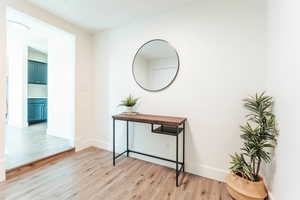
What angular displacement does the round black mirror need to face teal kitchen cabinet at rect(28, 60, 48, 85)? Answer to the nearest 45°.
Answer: approximately 90° to its right

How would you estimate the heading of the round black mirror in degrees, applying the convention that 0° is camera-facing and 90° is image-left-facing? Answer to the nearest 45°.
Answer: approximately 45°

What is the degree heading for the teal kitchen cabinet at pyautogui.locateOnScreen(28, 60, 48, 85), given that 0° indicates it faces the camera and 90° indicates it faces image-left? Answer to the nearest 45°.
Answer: approximately 315°

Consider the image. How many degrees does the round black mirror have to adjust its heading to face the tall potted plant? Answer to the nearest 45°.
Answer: approximately 90° to its left
